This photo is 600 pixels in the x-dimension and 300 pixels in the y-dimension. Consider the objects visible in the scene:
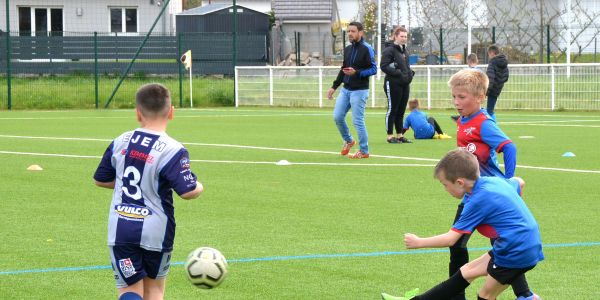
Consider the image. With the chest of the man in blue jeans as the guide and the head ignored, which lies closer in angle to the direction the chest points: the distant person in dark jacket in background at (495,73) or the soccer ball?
the soccer ball

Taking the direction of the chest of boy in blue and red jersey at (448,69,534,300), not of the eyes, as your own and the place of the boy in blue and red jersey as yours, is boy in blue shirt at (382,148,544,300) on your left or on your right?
on your left

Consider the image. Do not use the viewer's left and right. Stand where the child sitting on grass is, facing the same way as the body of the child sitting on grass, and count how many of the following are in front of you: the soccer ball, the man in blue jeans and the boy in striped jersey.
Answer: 0

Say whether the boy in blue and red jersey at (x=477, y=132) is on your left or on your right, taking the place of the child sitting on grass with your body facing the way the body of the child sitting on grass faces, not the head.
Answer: on your right

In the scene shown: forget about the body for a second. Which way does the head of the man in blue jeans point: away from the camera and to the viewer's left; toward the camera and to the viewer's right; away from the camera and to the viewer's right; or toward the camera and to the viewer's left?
toward the camera and to the viewer's left

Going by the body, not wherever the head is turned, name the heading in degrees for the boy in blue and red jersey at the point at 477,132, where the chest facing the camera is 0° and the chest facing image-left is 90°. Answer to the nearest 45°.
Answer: approximately 45°

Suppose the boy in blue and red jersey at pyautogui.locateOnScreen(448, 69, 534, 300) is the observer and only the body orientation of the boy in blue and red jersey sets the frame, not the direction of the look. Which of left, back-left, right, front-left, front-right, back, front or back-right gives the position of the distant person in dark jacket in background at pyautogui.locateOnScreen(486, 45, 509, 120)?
back-right

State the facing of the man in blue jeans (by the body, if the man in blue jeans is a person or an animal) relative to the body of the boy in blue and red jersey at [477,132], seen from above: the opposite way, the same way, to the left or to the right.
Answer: the same way

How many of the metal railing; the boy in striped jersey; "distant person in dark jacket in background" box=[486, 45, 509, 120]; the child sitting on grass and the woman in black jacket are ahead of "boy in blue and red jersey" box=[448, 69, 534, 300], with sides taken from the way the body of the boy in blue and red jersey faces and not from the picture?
1

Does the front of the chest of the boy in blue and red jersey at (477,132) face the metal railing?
no

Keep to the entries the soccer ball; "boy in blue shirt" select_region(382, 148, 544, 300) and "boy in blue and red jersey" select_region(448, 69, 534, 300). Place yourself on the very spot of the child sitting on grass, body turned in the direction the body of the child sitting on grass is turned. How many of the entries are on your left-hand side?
0

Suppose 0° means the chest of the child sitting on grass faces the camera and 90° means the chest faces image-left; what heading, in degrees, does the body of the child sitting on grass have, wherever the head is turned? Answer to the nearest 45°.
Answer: approximately 225°

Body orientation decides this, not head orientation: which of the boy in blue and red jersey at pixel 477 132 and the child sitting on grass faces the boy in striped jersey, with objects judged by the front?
the boy in blue and red jersey

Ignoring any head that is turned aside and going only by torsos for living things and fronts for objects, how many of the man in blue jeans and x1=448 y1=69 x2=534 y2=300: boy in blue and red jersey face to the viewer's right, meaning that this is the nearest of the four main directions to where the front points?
0

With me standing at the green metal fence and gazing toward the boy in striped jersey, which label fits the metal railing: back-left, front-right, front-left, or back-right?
front-left

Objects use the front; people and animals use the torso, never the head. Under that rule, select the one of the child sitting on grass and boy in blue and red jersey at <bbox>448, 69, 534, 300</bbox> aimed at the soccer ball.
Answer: the boy in blue and red jersey

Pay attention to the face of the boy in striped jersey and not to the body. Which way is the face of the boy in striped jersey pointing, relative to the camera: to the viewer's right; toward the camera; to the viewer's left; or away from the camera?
away from the camera
